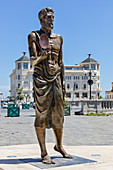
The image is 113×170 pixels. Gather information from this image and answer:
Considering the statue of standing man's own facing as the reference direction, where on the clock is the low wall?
The low wall is roughly at 8 o'clock from the statue of standing man.

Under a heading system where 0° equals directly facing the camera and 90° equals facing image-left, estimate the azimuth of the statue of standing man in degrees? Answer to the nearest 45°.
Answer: approximately 315°
